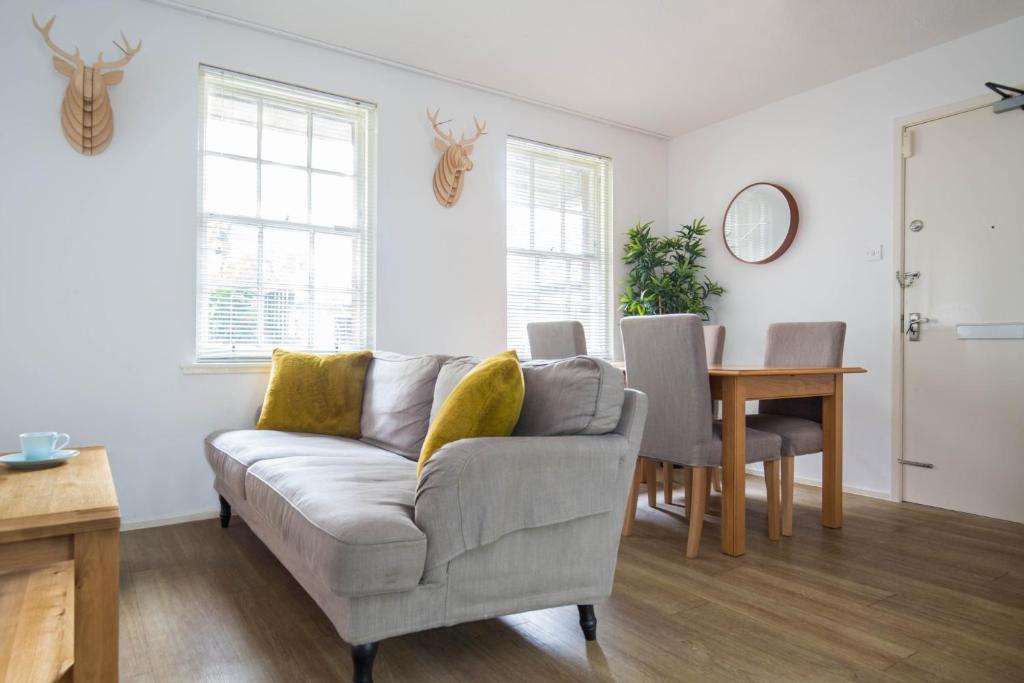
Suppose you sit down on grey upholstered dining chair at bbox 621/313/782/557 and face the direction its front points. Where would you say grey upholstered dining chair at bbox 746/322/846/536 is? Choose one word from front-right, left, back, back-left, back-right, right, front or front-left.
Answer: front

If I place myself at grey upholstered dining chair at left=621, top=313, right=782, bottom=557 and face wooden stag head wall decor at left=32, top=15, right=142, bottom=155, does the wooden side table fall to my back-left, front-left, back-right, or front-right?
front-left

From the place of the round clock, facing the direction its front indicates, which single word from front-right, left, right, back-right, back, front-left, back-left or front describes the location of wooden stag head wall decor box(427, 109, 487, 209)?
front

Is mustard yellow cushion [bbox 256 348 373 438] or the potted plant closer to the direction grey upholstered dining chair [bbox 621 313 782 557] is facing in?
the potted plant

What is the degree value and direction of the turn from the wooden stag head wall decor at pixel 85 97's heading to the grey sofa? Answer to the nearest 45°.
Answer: approximately 45° to its left

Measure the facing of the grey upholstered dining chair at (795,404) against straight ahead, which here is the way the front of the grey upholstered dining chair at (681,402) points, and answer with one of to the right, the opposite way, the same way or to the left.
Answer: the opposite way

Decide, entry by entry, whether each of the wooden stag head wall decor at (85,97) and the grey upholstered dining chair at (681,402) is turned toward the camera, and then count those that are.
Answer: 1

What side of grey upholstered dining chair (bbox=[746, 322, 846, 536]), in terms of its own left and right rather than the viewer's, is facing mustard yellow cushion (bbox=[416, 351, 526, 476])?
front

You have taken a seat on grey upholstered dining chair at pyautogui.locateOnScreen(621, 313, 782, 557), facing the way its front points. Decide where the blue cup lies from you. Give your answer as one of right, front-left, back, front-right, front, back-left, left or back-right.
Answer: back

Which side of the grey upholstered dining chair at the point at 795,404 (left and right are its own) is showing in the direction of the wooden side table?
front

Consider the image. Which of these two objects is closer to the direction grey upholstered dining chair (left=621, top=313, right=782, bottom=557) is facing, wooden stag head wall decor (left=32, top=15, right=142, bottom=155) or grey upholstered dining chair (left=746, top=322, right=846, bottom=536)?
the grey upholstered dining chair

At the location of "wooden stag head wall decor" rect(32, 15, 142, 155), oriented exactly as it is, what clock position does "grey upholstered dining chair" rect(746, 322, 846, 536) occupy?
The grey upholstered dining chair is roughly at 10 o'clock from the wooden stag head wall decor.

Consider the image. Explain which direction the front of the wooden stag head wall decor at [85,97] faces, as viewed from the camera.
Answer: facing the viewer

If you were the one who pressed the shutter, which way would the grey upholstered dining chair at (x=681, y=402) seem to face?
facing away from the viewer and to the right of the viewer

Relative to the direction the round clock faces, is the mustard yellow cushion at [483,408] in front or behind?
in front

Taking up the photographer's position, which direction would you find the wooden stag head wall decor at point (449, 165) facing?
facing the viewer and to the right of the viewer

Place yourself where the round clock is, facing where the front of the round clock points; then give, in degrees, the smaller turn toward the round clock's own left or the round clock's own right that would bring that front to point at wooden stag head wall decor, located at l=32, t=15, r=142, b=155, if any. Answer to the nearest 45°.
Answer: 0° — it already faces it

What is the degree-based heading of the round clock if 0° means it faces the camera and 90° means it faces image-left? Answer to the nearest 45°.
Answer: approximately 45°
